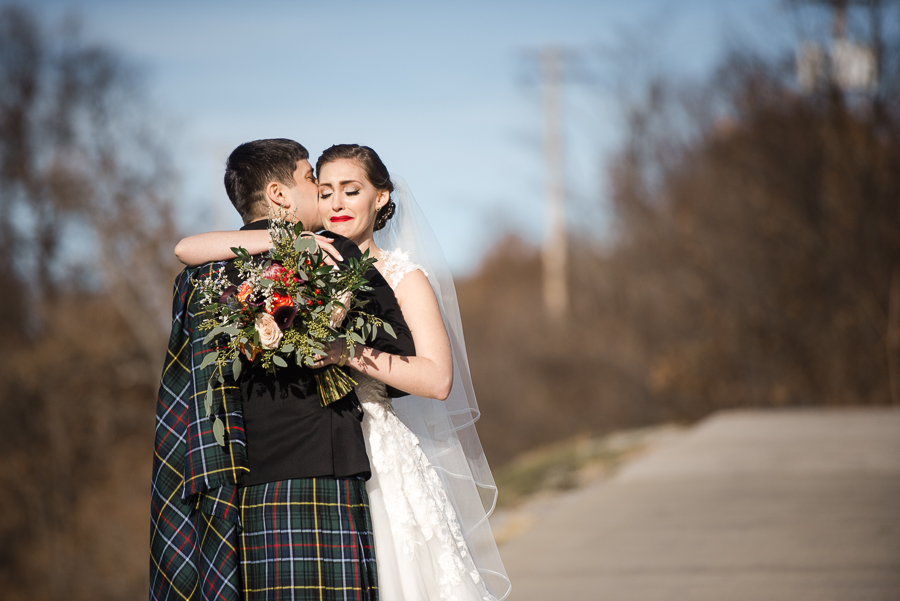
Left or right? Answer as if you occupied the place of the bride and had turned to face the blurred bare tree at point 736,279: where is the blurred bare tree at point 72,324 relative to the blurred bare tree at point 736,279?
left

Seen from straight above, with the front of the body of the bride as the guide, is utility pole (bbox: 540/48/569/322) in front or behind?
behind

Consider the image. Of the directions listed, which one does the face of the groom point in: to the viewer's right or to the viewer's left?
to the viewer's right

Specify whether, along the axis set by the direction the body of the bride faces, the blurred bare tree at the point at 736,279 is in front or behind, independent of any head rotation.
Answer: behind

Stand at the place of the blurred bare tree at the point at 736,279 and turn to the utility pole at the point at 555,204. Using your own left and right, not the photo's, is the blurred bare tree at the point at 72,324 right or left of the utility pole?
left

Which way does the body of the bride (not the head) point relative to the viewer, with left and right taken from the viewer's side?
facing the viewer and to the left of the viewer

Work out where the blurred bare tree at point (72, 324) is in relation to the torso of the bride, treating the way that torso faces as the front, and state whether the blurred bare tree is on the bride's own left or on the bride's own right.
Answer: on the bride's own right
